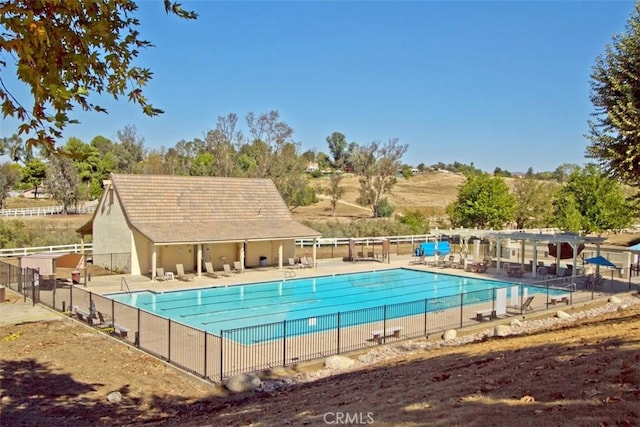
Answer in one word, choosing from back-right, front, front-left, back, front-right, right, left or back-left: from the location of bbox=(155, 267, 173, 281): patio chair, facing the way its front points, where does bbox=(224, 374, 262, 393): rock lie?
front-right

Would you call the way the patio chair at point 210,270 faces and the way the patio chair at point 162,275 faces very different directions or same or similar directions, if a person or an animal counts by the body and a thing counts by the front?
same or similar directions

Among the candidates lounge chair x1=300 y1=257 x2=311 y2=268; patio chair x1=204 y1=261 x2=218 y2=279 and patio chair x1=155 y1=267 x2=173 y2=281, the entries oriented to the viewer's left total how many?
0

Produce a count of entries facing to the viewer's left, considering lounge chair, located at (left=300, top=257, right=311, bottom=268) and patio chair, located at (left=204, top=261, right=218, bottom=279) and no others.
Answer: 0

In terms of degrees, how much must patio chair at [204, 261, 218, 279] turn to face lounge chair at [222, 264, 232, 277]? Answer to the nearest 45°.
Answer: approximately 45° to its left

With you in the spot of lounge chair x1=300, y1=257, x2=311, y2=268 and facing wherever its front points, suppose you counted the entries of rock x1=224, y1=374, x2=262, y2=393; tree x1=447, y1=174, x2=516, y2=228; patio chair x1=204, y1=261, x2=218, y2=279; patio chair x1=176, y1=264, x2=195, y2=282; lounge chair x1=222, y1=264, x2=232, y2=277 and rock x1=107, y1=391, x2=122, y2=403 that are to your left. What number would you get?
1

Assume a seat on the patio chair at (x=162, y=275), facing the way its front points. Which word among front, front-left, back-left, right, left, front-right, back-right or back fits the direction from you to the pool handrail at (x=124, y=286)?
right

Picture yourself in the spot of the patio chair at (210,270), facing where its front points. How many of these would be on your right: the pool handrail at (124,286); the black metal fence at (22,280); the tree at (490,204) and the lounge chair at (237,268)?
2

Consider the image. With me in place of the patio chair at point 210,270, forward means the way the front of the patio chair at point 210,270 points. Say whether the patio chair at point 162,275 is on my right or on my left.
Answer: on my right

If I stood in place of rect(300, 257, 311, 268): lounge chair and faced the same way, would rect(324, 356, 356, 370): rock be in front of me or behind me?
in front

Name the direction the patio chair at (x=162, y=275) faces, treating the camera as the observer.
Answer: facing the viewer and to the right of the viewer

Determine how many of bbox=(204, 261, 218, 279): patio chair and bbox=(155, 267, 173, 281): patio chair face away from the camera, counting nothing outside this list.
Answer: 0

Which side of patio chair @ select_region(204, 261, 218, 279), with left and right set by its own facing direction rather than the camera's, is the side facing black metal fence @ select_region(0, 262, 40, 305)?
right

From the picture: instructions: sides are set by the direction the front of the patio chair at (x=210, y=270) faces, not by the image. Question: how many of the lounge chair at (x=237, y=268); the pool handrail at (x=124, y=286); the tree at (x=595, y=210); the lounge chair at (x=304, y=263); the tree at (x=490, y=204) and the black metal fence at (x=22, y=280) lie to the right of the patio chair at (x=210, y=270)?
2

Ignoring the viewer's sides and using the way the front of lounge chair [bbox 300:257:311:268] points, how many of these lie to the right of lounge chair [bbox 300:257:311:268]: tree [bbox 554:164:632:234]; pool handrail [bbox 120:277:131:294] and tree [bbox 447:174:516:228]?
1

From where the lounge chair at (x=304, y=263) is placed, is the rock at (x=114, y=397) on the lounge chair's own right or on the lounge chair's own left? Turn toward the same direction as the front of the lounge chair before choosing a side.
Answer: on the lounge chair's own right
